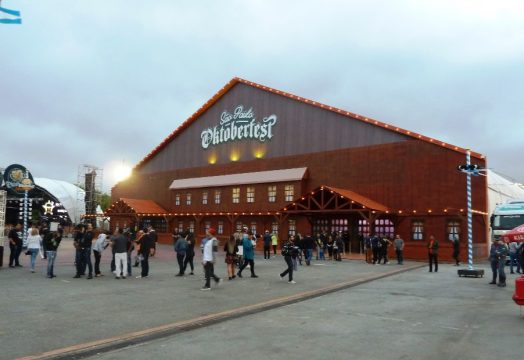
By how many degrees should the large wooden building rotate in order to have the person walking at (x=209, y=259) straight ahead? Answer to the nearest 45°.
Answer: approximately 45° to its left

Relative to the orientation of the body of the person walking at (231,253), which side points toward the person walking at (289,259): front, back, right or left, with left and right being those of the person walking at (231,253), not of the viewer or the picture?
right

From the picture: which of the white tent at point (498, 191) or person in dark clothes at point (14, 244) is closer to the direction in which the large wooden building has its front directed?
the person in dark clothes

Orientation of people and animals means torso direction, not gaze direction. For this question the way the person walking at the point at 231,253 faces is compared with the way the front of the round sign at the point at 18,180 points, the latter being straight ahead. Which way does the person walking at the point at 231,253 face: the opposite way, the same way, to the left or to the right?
the opposite way

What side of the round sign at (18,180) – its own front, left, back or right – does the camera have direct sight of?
front

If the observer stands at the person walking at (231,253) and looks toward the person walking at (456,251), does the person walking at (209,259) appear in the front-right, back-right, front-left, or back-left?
back-right

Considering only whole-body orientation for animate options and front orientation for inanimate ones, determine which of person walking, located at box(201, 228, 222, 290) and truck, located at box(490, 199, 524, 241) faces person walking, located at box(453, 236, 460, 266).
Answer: the truck

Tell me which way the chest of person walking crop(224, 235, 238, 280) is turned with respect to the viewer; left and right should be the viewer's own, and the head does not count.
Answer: facing away from the viewer
